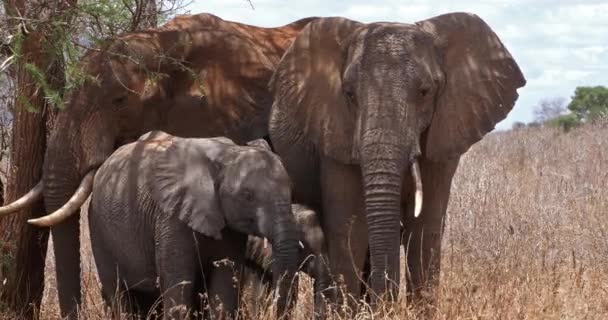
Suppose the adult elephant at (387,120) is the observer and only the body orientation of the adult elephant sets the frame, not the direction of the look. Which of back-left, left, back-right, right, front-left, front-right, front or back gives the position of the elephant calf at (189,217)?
right

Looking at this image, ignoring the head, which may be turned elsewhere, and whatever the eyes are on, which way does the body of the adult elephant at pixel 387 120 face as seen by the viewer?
toward the camera

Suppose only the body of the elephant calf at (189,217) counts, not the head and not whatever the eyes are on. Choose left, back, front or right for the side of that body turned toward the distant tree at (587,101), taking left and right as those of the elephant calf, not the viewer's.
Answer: left

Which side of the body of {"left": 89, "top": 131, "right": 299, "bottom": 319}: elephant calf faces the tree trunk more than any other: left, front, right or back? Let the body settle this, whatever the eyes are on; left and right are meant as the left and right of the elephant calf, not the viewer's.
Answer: back

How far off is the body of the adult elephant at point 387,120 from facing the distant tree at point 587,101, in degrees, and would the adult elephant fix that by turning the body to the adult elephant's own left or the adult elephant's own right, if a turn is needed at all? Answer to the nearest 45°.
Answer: approximately 180°

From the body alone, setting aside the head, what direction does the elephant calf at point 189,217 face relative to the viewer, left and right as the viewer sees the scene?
facing the viewer and to the right of the viewer

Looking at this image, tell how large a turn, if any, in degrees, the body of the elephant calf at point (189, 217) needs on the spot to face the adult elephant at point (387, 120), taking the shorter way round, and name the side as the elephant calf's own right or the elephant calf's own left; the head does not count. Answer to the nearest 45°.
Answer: approximately 45° to the elephant calf's own left

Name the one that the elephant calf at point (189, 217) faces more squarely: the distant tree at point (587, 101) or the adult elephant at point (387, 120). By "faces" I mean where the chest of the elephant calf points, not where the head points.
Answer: the adult elephant

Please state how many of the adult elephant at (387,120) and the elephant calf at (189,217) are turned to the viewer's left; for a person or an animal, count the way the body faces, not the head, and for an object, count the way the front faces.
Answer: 0
